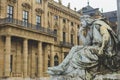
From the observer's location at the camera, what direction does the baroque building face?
facing the viewer and to the right of the viewer

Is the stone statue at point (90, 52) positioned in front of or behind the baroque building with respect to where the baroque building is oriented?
in front
